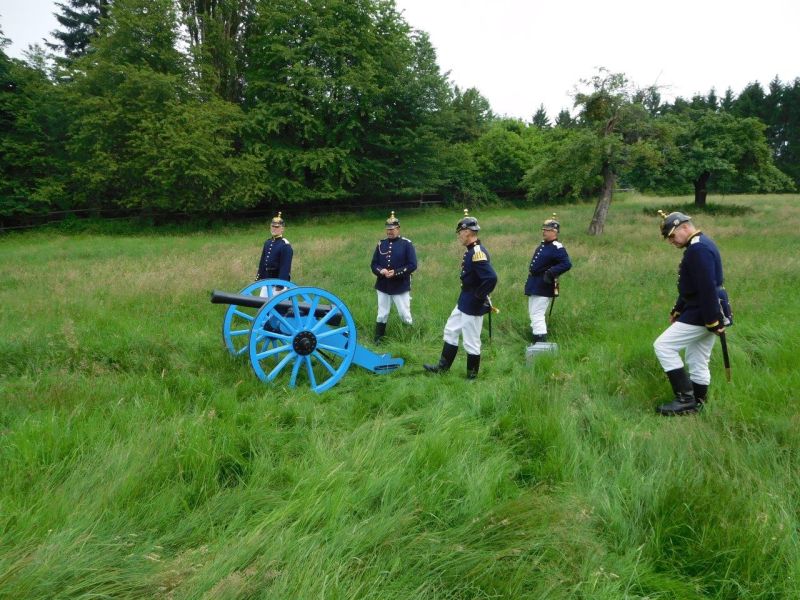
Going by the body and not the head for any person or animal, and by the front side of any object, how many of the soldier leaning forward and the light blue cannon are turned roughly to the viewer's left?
2

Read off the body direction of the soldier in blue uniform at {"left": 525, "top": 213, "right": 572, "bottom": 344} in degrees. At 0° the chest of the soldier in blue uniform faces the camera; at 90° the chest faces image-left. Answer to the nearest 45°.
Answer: approximately 45°

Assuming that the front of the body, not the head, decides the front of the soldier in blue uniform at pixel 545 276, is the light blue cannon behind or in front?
in front

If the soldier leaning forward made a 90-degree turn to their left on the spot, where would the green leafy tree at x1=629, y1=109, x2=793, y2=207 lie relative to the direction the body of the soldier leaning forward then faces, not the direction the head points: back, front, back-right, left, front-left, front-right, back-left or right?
back

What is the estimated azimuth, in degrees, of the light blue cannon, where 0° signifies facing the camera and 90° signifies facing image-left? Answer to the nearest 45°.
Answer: approximately 90°

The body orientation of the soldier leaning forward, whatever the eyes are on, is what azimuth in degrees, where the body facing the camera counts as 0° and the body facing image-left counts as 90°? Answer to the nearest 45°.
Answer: approximately 90°
